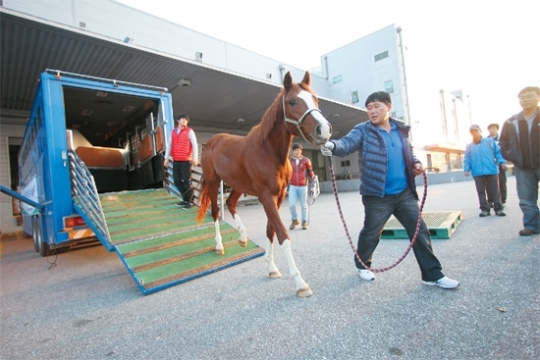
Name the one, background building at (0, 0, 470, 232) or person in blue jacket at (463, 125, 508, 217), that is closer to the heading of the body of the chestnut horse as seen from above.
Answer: the person in blue jacket

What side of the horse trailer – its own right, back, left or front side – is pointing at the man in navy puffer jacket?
back

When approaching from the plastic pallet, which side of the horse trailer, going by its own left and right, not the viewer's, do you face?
back

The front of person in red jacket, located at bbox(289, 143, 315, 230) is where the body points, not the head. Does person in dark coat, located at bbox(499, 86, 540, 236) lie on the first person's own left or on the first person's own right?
on the first person's own left

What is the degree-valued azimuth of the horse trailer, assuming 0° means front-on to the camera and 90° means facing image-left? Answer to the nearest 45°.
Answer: approximately 135°

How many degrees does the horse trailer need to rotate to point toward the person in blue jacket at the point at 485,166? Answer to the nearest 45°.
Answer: approximately 135° to its right

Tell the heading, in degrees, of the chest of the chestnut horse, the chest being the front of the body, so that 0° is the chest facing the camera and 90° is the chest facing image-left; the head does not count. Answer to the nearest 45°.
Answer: approximately 315°

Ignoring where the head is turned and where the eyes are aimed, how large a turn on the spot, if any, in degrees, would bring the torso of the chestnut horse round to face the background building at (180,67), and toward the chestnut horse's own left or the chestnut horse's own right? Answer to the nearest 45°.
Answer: approximately 135° to the chestnut horse's own left

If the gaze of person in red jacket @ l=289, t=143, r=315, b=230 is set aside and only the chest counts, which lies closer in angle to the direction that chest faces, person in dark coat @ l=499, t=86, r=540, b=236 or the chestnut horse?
the chestnut horse

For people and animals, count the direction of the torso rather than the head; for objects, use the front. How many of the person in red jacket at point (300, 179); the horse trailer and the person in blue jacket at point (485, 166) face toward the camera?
2

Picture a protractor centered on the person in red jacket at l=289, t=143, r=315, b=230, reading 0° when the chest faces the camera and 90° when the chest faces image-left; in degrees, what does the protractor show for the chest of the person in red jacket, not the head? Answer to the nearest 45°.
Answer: approximately 0°
